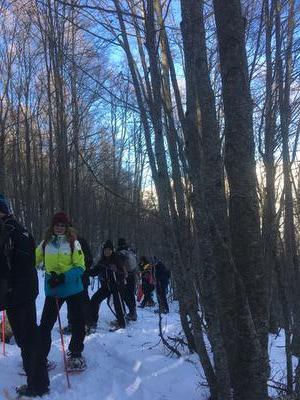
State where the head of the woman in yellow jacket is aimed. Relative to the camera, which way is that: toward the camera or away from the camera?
toward the camera

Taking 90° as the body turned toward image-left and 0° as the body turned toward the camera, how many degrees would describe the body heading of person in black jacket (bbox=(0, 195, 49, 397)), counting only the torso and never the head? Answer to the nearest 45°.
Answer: approximately 90°

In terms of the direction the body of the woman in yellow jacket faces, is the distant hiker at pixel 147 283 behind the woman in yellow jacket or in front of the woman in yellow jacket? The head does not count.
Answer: behind

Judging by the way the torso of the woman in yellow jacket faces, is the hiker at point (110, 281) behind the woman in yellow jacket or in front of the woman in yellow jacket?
behind

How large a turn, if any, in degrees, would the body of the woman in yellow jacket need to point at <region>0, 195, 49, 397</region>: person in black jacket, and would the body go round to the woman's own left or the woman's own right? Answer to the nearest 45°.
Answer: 0° — they already face them

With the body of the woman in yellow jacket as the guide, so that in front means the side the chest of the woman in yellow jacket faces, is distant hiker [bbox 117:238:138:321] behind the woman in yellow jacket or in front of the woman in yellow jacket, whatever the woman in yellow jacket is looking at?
behind

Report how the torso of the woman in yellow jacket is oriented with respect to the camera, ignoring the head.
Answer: toward the camera

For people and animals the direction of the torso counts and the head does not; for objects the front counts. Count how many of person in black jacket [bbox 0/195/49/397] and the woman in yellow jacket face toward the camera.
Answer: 1
